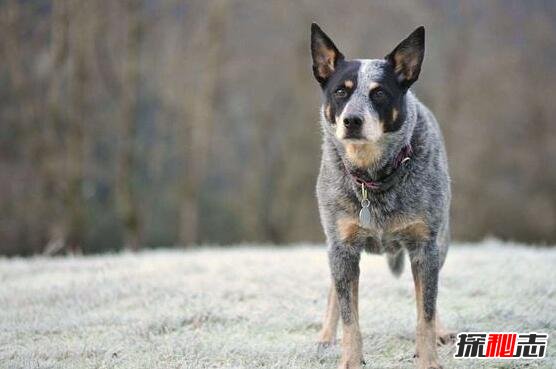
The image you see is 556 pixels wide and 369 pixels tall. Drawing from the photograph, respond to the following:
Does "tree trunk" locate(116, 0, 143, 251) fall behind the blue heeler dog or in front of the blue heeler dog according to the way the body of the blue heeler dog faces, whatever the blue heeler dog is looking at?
behind

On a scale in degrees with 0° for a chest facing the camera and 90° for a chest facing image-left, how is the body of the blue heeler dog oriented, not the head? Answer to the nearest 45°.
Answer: approximately 0°

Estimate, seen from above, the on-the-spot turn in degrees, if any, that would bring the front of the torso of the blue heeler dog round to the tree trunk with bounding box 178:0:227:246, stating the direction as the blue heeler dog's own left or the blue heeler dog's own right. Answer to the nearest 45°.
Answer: approximately 180°
